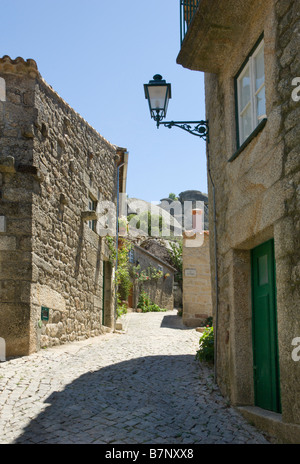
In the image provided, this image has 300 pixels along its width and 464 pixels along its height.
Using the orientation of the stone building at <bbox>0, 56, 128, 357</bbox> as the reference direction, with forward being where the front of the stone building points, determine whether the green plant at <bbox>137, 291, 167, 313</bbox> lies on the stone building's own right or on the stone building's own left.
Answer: on the stone building's own left

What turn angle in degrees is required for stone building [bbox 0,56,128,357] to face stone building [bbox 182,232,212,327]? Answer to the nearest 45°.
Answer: approximately 45° to its left

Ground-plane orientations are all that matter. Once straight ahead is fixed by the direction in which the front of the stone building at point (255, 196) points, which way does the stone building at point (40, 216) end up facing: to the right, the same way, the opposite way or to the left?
the opposite way

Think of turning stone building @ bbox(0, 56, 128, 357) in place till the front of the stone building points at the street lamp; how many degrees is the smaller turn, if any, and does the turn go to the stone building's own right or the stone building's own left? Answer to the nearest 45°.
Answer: approximately 45° to the stone building's own right

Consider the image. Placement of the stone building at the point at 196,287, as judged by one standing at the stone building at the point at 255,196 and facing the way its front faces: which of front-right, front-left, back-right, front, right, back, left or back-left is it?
right

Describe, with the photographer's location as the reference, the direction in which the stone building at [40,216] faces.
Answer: facing to the right of the viewer

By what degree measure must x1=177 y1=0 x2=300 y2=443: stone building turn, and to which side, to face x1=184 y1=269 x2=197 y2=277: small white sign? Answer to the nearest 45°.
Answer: approximately 90° to its right

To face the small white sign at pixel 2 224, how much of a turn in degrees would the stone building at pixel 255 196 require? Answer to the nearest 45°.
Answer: approximately 45° to its right

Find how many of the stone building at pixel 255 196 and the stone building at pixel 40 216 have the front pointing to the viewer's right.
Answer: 1

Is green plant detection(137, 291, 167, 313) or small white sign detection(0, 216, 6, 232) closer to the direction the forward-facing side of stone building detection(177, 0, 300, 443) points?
the small white sign

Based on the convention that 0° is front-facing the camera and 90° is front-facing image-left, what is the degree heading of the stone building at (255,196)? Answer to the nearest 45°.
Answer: approximately 90°

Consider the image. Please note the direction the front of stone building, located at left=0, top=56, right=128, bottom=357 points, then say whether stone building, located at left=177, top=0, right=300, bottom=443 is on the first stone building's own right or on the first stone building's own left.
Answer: on the first stone building's own right
